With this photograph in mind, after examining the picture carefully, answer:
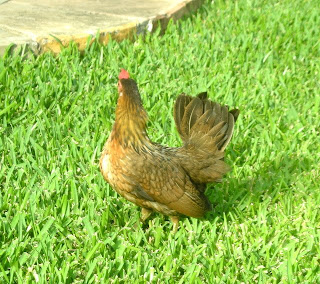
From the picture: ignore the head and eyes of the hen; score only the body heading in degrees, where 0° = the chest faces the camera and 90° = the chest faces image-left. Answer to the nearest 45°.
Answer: approximately 90°
